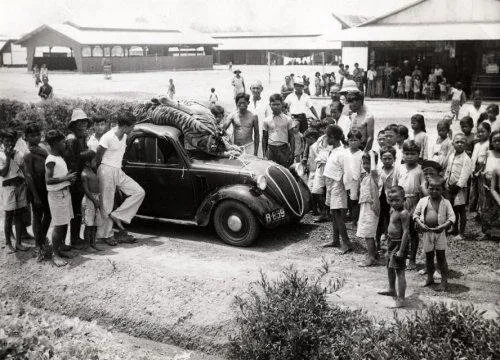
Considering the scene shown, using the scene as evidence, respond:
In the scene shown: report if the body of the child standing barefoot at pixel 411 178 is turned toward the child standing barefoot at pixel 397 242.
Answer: yes

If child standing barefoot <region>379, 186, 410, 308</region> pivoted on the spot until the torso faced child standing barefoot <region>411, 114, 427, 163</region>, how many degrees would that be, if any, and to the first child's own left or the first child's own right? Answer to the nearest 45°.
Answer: approximately 135° to the first child's own right

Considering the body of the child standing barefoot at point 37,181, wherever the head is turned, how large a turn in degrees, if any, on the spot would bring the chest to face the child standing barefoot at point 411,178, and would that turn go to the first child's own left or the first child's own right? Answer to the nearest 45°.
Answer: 0° — they already face them

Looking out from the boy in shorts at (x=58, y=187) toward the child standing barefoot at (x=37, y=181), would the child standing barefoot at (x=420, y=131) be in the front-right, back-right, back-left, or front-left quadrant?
back-right

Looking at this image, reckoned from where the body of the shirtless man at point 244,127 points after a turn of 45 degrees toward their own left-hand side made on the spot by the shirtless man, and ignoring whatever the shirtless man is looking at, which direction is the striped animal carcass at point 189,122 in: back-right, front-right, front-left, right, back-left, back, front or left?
right

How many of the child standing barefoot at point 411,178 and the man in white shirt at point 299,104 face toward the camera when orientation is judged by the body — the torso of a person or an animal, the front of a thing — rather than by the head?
2

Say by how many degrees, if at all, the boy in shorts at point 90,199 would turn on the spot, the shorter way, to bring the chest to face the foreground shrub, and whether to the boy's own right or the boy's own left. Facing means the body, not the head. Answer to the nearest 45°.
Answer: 0° — they already face it

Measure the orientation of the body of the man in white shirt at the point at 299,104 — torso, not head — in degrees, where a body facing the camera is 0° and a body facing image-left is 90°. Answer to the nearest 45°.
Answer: approximately 0°

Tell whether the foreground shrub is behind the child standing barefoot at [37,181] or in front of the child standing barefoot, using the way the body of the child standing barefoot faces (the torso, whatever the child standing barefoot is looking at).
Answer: in front

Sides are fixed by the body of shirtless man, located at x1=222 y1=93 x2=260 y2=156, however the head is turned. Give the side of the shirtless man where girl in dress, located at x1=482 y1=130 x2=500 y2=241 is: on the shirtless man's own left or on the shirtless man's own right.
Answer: on the shirtless man's own left

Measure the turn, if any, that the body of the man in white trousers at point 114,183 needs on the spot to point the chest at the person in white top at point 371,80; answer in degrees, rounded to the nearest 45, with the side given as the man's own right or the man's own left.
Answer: approximately 90° to the man's own left

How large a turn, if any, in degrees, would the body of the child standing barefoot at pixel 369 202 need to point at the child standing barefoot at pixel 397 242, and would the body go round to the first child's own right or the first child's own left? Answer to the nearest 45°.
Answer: approximately 45° to the first child's own left

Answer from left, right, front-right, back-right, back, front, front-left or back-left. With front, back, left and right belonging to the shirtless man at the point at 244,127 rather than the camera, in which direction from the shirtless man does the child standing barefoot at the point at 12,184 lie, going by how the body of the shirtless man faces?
front-right

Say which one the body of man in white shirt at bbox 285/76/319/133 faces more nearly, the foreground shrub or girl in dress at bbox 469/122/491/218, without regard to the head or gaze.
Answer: the foreground shrub

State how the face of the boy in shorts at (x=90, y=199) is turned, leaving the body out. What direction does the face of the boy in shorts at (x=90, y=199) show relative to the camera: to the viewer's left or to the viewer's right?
to the viewer's right

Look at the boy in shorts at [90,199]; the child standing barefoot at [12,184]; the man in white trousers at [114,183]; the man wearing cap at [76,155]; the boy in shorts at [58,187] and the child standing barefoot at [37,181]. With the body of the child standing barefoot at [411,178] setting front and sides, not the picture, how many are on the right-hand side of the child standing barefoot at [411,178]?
6

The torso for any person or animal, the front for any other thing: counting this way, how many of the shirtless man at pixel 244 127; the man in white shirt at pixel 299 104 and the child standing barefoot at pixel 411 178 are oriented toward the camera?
3

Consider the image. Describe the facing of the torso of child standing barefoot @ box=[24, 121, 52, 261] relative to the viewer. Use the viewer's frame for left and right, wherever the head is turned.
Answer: facing the viewer and to the right of the viewer

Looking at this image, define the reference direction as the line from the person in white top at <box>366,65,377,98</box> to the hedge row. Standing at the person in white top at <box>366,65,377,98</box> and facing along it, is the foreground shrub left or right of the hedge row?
left
